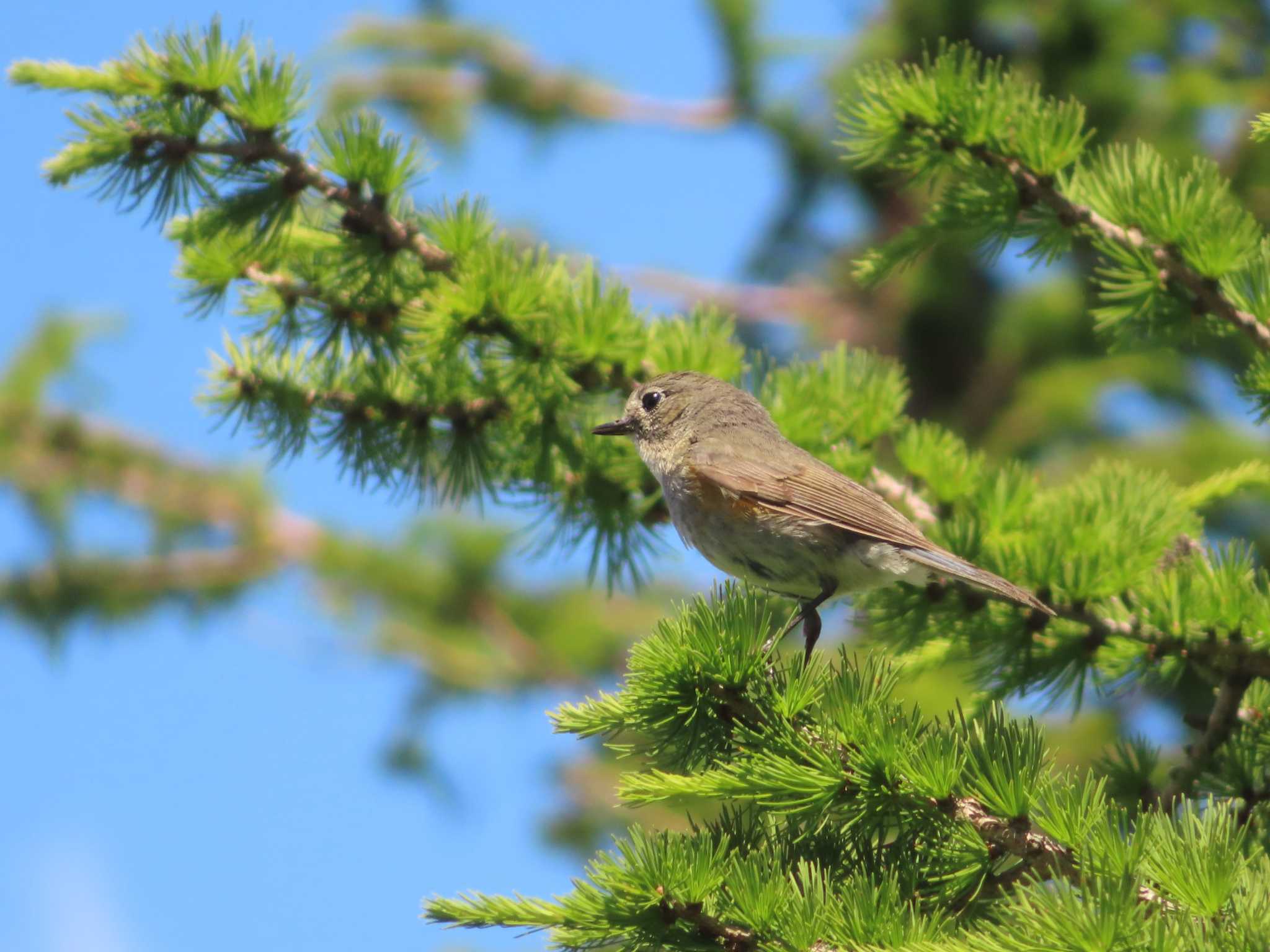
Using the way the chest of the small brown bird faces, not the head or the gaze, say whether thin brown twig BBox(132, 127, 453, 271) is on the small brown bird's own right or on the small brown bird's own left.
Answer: on the small brown bird's own right

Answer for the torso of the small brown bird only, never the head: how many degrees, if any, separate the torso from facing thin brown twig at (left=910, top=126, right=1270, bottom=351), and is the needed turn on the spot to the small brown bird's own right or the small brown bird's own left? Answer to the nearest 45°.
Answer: approximately 135° to the small brown bird's own right

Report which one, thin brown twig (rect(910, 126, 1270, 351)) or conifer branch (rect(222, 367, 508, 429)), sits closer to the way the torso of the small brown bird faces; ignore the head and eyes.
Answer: the conifer branch

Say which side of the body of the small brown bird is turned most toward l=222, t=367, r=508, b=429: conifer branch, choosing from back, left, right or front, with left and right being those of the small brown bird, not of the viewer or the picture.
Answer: front

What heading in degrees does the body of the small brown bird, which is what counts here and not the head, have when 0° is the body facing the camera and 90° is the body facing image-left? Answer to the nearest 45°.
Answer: approximately 90°
